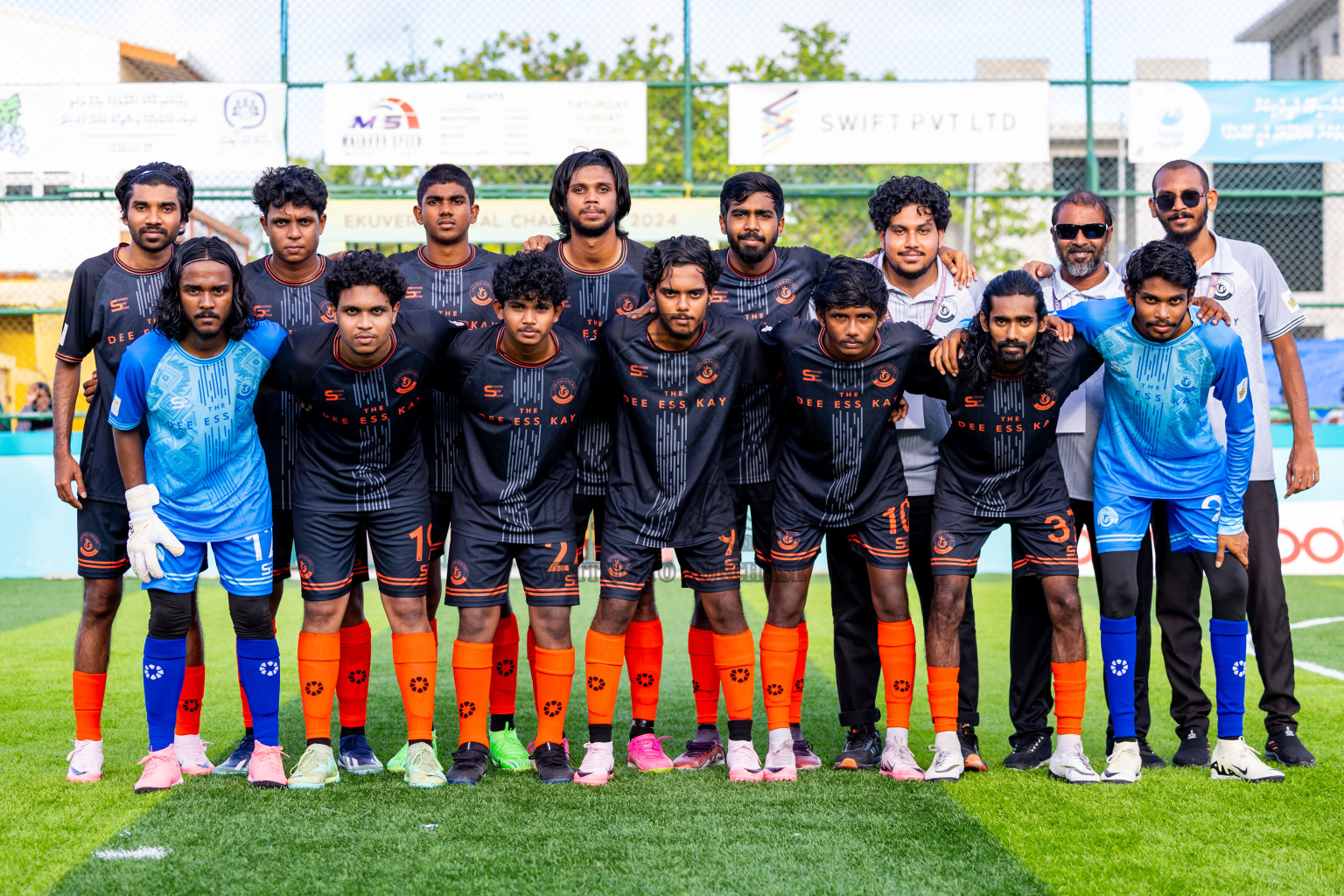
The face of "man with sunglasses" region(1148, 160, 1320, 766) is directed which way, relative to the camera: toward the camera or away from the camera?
toward the camera

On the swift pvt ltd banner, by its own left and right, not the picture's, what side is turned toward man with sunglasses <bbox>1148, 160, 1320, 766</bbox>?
front

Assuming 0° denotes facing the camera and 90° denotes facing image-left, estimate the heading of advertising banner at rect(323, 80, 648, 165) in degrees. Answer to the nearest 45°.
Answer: approximately 0°

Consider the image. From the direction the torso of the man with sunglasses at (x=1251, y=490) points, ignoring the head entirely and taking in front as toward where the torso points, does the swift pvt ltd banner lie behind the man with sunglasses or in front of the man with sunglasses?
behind

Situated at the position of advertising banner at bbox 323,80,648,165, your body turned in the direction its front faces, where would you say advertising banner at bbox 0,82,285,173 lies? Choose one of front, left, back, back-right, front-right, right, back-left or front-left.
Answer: right

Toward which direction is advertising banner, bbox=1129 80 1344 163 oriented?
toward the camera

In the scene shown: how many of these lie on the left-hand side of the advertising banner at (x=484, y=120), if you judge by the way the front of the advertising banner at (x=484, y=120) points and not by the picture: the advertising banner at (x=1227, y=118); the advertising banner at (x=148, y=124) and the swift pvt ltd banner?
2

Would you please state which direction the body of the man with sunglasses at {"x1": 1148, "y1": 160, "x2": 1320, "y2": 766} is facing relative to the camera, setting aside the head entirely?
toward the camera

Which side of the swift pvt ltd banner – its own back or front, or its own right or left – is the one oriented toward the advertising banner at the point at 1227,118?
left

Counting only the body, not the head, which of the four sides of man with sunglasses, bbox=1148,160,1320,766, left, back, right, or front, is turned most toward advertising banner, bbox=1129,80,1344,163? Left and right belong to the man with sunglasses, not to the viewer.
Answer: back

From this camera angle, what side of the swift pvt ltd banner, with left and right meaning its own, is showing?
front

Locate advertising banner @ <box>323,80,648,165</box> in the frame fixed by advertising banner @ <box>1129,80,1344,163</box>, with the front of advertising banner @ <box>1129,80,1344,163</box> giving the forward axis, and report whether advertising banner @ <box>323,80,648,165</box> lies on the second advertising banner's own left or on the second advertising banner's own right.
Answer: on the second advertising banner's own right
